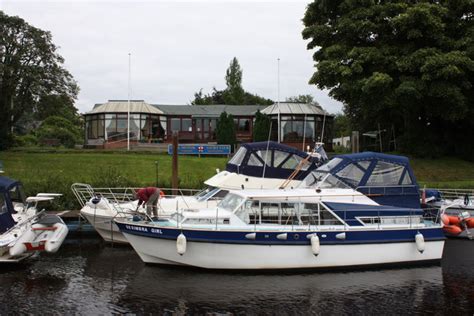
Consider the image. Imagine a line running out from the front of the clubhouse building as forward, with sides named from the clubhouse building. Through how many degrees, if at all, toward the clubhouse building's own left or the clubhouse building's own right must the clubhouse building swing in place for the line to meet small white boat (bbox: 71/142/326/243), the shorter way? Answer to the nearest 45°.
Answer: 0° — it already faces it

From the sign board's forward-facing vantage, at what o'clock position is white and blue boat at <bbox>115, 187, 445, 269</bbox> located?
The white and blue boat is roughly at 12 o'clock from the sign board.

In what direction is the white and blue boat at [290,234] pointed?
to the viewer's left
